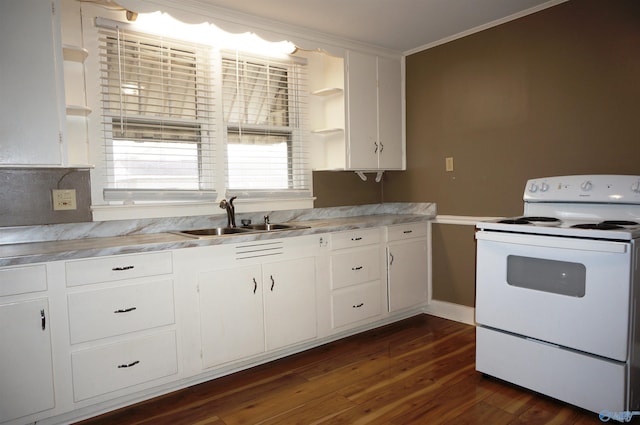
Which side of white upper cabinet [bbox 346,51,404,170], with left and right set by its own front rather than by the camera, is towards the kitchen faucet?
right

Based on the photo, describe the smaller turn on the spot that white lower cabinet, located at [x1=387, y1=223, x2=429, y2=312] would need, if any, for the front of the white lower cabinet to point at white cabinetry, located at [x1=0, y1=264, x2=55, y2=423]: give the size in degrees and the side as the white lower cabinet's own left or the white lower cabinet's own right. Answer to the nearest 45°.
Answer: approximately 90° to the white lower cabinet's own right

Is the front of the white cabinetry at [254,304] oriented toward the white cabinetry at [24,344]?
no

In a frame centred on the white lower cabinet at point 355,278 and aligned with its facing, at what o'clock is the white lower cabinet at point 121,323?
the white lower cabinet at point 121,323 is roughly at 3 o'clock from the white lower cabinet at point 355,278.

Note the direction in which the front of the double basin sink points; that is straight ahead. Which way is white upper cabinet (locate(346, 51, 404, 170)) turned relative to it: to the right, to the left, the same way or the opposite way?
the same way

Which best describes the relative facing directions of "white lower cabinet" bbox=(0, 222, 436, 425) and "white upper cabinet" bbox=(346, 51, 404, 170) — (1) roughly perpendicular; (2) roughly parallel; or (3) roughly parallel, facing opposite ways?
roughly parallel

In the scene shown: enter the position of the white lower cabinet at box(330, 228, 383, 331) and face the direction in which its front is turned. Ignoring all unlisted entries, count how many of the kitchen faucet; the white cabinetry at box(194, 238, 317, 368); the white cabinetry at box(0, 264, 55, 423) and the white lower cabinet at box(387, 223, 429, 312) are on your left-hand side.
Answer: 1

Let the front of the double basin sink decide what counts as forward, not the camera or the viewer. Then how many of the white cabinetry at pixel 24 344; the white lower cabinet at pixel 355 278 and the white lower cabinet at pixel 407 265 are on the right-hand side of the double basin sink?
1

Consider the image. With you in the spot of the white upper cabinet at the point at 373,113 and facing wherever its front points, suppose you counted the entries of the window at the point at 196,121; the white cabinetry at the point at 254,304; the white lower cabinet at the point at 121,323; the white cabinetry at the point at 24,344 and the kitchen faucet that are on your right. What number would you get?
5

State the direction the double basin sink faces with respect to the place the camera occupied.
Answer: facing the viewer and to the right of the viewer

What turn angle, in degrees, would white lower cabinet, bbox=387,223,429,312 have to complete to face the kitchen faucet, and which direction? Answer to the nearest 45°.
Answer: approximately 90° to its right

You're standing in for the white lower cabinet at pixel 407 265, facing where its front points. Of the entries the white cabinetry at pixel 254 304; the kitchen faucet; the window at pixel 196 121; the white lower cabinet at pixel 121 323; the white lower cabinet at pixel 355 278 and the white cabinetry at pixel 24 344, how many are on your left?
0
